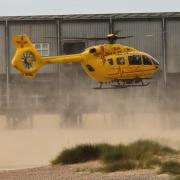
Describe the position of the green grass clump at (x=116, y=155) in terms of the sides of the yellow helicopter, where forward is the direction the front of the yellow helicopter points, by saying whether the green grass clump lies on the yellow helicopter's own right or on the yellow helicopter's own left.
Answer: on the yellow helicopter's own right

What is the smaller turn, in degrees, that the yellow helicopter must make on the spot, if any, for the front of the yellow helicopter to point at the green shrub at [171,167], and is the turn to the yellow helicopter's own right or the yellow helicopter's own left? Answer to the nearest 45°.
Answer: approximately 90° to the yellow helicopter's own right

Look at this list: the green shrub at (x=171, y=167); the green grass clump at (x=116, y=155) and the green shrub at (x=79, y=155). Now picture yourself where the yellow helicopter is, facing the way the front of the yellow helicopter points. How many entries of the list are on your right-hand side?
3

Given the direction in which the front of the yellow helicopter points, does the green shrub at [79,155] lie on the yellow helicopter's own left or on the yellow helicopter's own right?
on the yellow helicopter's own right

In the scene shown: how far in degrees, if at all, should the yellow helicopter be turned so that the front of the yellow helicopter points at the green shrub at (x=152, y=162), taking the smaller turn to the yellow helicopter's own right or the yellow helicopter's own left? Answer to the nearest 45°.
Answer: approximately 90° to the yellow helicopter's own right

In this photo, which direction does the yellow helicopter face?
to the viewer's right
